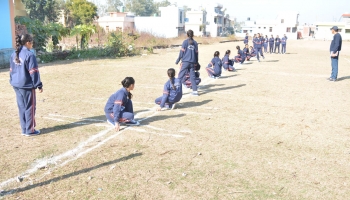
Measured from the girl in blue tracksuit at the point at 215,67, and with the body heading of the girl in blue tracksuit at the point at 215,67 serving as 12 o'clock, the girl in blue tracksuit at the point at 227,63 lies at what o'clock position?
the girl in blue tracksuit at the point at 227,63 is roughly at 2 o'clock from the girl in blue tracksuit at the point at 215,67.

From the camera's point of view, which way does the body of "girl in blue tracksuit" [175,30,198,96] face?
away from the camera

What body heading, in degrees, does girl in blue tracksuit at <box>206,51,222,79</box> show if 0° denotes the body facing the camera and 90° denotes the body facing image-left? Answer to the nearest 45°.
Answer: approximately 135°

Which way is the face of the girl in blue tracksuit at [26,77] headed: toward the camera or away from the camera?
away from the camera

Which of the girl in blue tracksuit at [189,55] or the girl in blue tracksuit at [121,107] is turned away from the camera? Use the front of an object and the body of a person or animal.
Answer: the girl in blue tracksuit at [189,55]

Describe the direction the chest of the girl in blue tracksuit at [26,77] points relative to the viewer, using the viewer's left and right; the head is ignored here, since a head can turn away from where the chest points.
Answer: facing away from the viewer and to the right of the viewer
